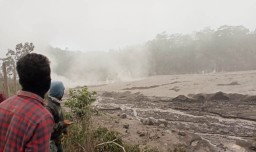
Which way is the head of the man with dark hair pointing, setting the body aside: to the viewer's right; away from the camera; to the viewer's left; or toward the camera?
away from the camera

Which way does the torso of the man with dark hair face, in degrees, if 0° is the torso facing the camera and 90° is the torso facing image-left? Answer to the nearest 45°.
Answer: approximately 225°
